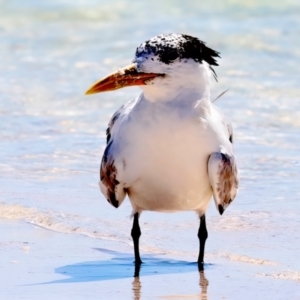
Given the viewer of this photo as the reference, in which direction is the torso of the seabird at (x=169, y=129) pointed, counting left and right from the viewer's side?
facing the viewer
